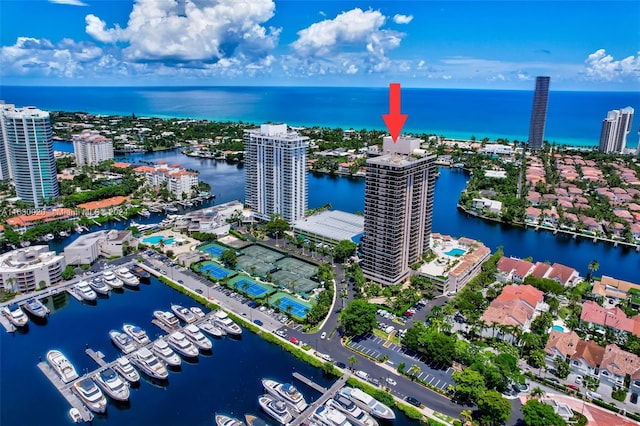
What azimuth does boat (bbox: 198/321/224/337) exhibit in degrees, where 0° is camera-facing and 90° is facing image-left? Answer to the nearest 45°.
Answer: approximately 315°

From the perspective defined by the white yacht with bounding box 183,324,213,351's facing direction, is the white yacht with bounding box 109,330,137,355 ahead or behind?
behind

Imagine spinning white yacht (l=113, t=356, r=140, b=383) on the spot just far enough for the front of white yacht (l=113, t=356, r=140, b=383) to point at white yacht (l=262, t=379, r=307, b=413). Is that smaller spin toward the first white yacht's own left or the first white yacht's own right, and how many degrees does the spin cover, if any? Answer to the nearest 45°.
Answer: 0° — it already faces it

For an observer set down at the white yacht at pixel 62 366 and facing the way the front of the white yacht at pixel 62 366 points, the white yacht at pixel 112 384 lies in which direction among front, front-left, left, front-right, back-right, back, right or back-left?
back

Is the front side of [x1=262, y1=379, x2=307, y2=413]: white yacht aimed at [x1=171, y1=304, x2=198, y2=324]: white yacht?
yes

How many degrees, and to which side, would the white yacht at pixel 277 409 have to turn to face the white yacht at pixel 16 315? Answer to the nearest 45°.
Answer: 0° — it already faces it
